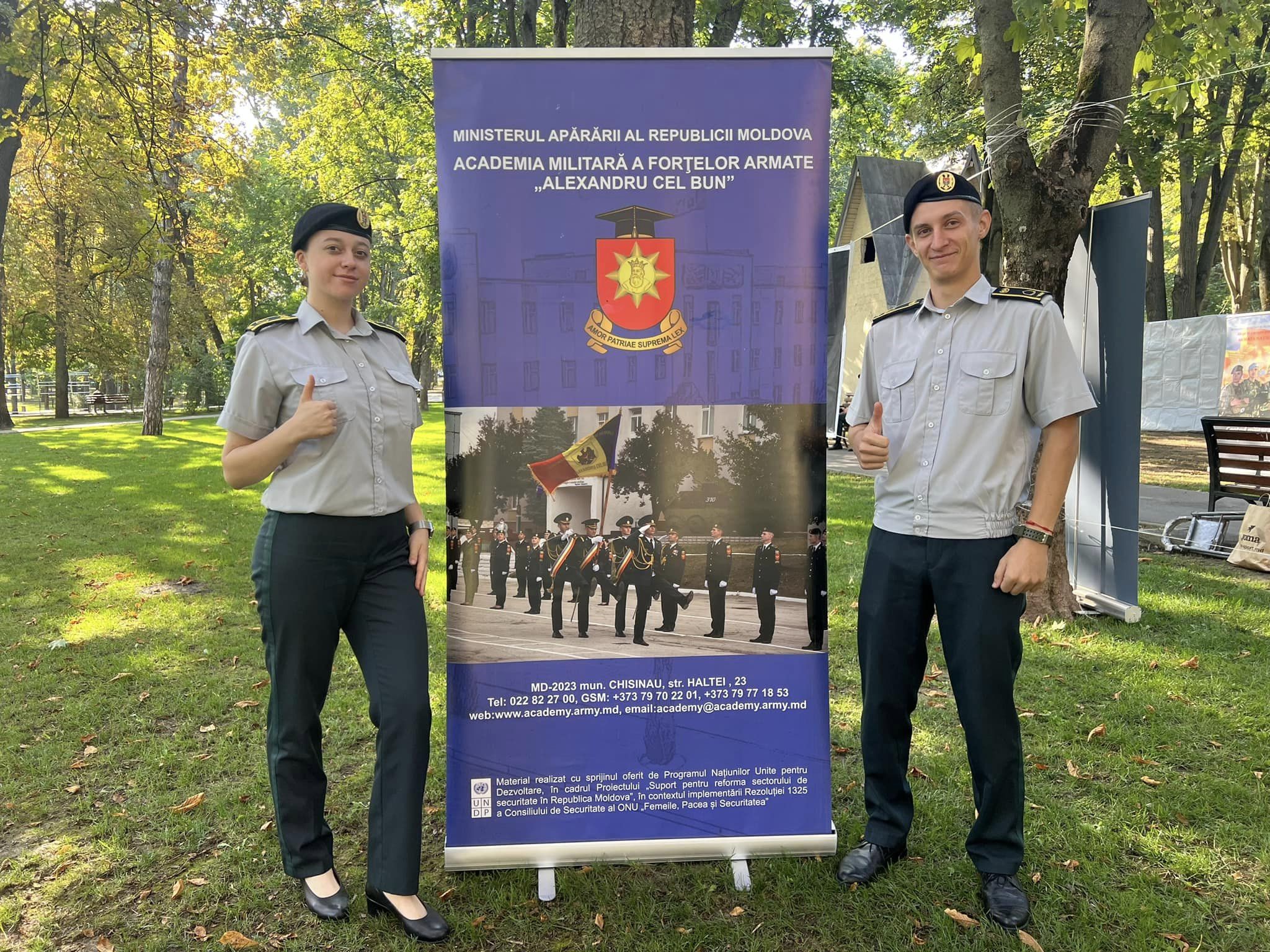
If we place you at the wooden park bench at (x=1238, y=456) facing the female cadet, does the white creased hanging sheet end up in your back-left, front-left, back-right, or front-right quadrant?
back-right

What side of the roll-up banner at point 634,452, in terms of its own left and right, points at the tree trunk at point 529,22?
back

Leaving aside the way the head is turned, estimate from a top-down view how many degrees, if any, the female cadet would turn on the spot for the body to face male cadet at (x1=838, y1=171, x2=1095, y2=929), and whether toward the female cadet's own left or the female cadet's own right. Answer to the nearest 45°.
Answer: approximately 45° to the female cadet's own left

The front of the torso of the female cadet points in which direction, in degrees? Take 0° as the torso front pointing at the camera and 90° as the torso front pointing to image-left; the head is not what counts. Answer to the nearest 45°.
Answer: approximately 315°
